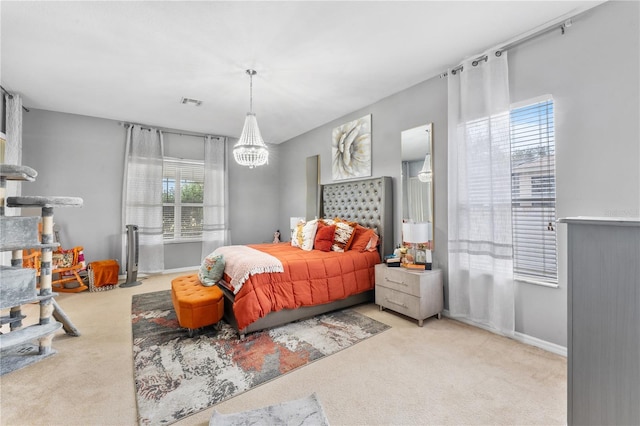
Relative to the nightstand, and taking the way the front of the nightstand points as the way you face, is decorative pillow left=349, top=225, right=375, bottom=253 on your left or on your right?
on your right

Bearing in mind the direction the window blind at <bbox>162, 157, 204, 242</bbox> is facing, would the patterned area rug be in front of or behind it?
in front

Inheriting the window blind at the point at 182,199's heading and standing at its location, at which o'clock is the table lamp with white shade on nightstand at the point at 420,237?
The table lamp with white shade on nightstand is roughly at 11 o'clock from the window blind.

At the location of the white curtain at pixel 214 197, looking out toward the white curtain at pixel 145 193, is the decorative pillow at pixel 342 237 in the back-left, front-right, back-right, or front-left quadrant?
back-left

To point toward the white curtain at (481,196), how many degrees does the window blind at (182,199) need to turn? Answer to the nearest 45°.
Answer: approximately 45° to its left

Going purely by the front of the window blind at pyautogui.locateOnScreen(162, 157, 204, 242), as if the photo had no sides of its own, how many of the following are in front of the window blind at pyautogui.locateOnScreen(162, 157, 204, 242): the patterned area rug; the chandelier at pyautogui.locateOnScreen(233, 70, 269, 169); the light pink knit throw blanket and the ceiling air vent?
4

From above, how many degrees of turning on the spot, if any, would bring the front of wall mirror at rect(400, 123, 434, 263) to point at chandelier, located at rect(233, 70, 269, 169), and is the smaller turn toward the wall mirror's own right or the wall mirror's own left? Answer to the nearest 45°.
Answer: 0° — it already faces it

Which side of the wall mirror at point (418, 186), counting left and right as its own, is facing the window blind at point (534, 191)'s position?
left

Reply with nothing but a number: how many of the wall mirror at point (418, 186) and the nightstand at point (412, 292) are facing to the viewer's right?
0

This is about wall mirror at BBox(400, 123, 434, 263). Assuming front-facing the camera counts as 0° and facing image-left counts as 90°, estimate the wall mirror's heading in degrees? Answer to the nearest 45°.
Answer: approximately 45°

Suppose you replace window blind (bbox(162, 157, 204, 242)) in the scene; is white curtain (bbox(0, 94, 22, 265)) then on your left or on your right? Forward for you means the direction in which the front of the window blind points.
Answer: on your right

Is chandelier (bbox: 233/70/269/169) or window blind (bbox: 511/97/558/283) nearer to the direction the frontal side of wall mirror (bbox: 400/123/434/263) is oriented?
the chandelier

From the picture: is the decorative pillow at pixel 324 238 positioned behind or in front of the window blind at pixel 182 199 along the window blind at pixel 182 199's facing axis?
in front

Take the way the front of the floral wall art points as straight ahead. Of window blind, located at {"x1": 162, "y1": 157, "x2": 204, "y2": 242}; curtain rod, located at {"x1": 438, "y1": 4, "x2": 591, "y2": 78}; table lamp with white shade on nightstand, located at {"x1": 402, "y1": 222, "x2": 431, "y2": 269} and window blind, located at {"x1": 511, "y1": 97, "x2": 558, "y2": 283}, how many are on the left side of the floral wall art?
3
